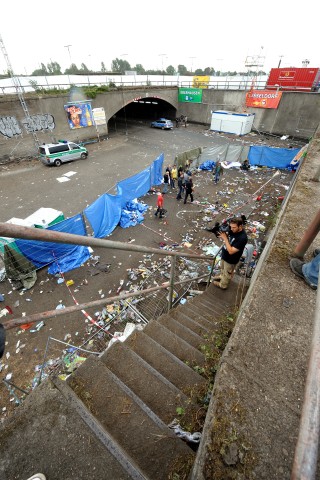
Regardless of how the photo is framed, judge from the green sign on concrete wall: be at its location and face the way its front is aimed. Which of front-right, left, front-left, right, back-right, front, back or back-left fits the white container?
front-left

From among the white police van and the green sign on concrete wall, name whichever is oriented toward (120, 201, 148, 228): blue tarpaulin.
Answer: the green sign on concrete wall

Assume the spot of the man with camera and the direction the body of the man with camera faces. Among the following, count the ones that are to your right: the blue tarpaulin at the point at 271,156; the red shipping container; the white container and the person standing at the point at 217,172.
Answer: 4

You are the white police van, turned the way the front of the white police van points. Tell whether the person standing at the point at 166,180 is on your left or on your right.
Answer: on your right

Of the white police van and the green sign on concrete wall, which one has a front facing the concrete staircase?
the green sign on concrete wall

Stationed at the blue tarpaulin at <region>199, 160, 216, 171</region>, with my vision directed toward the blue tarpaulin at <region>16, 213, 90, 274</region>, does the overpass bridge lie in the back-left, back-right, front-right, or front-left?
back-right

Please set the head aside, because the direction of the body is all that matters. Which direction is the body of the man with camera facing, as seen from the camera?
to the viewer's left

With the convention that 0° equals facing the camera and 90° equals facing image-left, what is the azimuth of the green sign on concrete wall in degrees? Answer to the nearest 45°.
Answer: approximately 0°

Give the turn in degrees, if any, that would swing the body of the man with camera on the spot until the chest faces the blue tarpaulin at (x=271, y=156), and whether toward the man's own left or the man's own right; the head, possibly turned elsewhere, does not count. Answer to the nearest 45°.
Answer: approximately 90° to the man's own right

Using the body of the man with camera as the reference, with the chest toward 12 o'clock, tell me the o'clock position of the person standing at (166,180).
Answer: The person standing is roughly at 2 o'clock from the man with camera.

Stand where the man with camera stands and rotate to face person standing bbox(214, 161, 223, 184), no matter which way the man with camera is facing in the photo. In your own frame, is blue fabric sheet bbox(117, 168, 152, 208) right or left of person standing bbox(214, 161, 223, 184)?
left

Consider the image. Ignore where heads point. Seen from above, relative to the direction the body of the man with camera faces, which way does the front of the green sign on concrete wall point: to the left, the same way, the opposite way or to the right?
to the left

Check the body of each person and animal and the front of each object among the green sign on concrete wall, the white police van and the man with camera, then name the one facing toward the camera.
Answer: the green sign on concrete wall

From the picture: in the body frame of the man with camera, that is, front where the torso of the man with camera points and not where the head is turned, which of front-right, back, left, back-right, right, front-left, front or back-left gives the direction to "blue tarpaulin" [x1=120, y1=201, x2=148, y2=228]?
front-right

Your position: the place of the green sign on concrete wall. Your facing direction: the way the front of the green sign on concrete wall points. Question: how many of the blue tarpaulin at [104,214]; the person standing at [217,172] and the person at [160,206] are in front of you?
3

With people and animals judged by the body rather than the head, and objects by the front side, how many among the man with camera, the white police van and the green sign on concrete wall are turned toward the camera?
1
